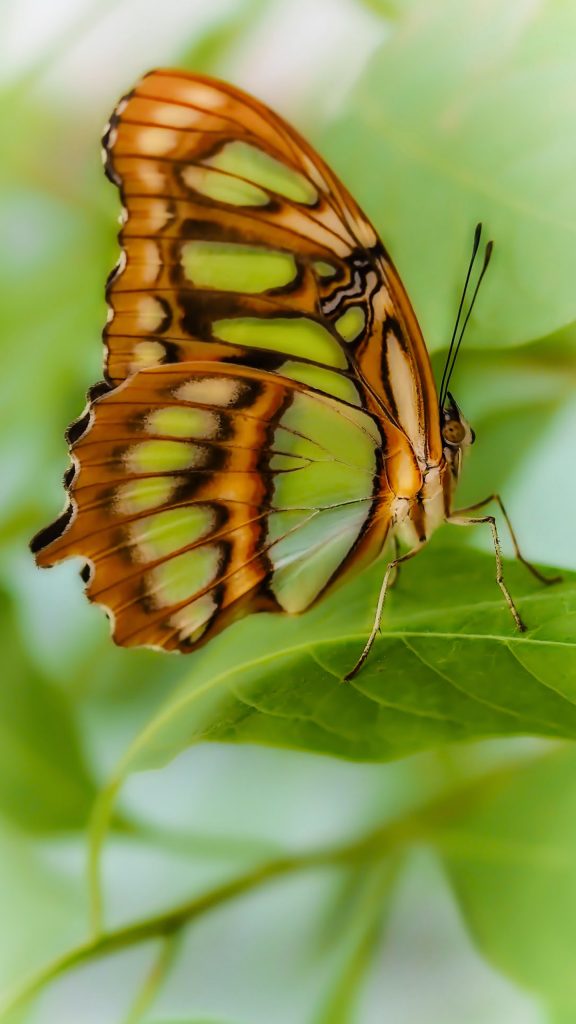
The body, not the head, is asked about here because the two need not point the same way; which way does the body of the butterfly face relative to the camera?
to the viewer's right
